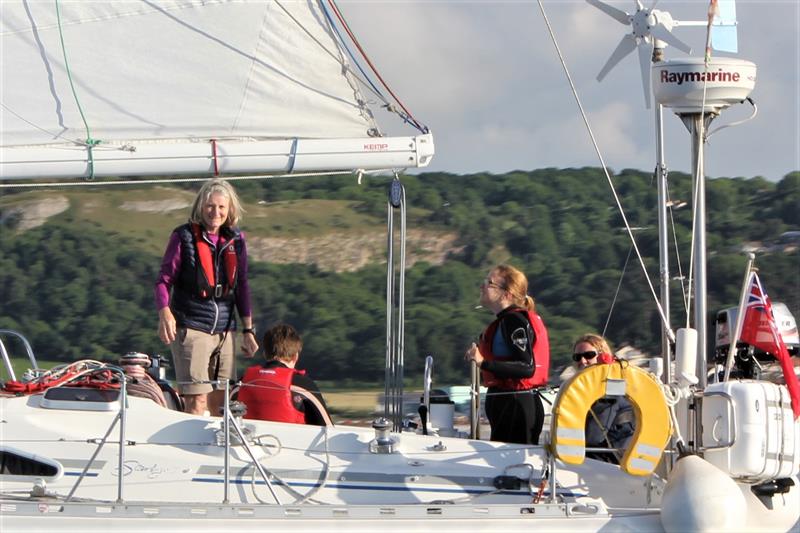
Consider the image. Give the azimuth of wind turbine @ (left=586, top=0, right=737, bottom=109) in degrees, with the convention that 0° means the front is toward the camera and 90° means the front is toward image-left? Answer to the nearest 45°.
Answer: approximately 45°

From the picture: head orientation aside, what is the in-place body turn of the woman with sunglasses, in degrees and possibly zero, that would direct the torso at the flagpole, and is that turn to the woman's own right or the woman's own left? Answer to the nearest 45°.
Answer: approximately 135° to the woman's own left

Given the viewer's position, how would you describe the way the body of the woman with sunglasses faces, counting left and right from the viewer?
facing the viewer and to the left of the viewer

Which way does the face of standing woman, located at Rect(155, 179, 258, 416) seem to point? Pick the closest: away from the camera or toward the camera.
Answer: toward the camera

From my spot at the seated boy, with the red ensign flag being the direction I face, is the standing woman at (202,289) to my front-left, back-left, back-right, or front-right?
back-left

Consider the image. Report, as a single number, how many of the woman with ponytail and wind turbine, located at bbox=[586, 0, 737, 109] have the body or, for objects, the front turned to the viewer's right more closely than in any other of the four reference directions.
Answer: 0

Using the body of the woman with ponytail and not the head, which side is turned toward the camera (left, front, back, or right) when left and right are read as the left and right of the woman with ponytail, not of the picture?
left

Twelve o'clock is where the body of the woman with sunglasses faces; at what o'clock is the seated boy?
The seated boy is roughly at 1 o'clock from the woman with sunglasses.

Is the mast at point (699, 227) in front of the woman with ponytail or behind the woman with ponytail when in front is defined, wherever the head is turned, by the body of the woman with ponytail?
behind

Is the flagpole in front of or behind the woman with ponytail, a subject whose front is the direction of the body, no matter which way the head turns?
behind

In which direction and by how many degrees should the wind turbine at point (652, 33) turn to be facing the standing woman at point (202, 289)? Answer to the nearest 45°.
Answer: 0° — it already faces them

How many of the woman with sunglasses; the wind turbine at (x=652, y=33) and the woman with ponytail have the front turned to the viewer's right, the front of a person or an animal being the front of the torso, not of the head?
0

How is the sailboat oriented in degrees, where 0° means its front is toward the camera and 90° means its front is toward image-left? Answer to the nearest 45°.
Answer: approximately 90°
